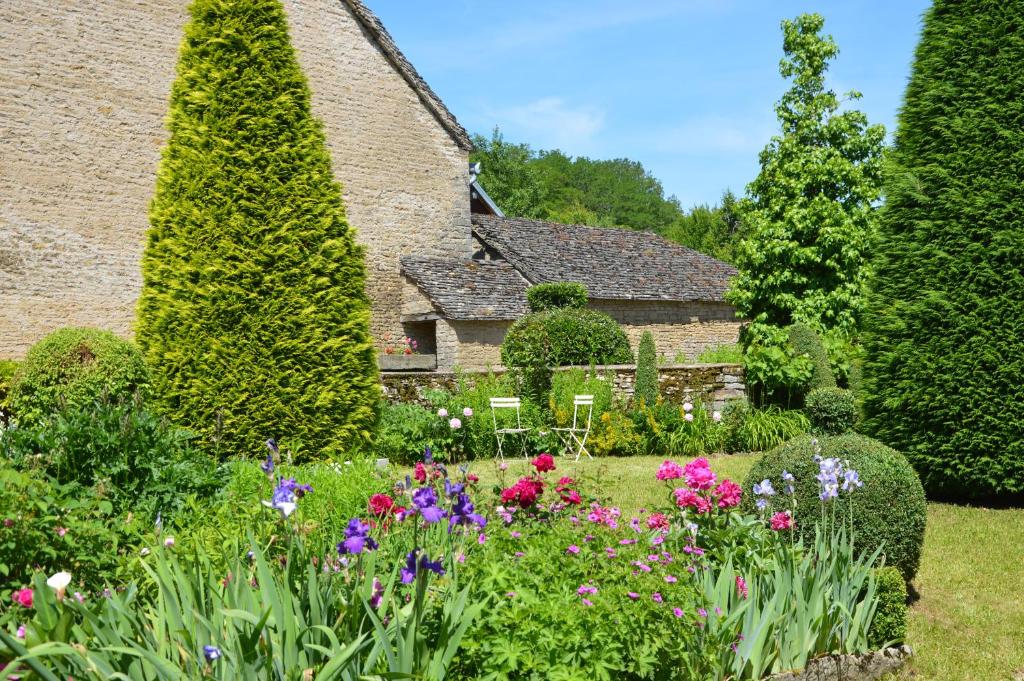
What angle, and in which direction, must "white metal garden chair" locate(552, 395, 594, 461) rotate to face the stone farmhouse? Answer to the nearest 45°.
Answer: approximately 90° to its right

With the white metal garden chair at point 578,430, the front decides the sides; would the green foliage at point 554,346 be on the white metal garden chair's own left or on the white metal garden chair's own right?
on the white metal garden chair's own right

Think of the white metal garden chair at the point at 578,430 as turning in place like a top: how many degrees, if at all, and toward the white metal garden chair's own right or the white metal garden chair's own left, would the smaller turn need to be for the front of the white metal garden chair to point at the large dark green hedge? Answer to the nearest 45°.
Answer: approximately 90° to the white metal garden chair's own left

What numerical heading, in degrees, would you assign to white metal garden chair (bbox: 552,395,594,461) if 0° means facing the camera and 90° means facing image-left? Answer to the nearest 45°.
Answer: approximately 45°
